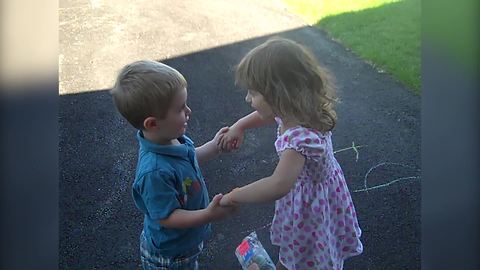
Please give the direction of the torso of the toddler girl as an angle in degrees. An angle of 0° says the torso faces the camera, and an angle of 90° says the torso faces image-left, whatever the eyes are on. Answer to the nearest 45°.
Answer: approximately 90°

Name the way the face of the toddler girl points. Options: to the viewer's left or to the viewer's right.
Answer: to the viewer's left
